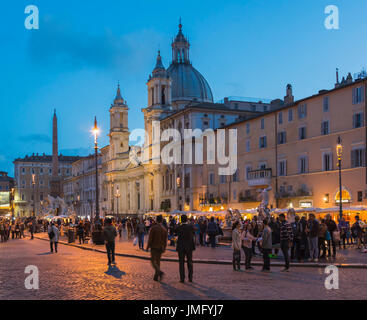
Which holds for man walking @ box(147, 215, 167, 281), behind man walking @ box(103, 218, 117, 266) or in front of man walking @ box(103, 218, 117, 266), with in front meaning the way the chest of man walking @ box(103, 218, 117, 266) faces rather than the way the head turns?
behind

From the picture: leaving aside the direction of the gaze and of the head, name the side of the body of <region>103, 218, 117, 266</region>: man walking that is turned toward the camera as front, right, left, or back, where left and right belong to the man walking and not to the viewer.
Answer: back

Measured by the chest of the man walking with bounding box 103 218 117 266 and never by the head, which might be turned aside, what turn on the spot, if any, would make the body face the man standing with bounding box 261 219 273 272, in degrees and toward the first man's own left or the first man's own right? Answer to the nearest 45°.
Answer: approximately 135° to the first man's own right

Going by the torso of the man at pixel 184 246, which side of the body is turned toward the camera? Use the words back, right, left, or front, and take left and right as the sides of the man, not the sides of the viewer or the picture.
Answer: back
